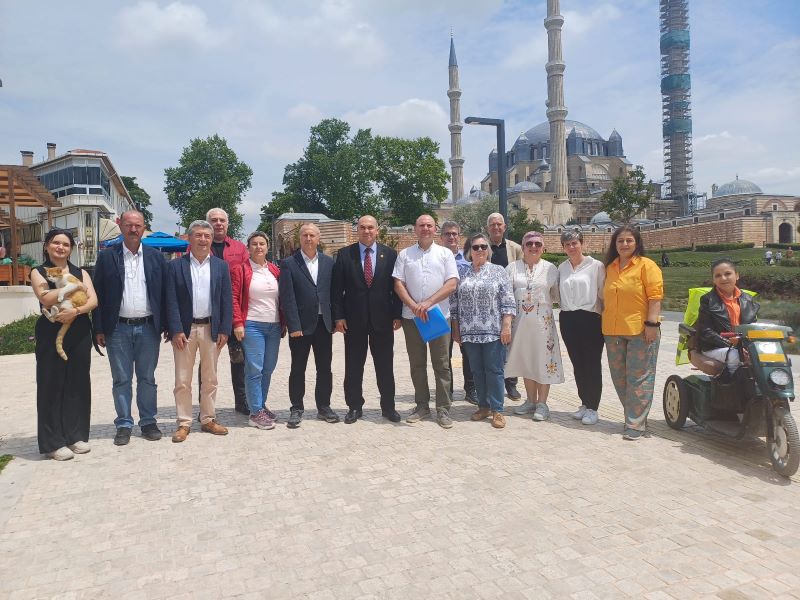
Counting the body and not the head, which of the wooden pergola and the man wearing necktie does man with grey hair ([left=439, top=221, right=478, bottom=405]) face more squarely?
the man wearing necktie

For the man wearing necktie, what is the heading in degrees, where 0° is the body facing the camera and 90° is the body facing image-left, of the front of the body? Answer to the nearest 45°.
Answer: approximately 0°

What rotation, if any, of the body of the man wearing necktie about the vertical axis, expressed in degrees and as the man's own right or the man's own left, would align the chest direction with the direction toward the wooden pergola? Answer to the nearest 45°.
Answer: approximately 135° to the man's own right

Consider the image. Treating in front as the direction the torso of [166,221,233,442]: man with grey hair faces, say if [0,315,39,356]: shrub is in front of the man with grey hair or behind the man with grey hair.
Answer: behind
